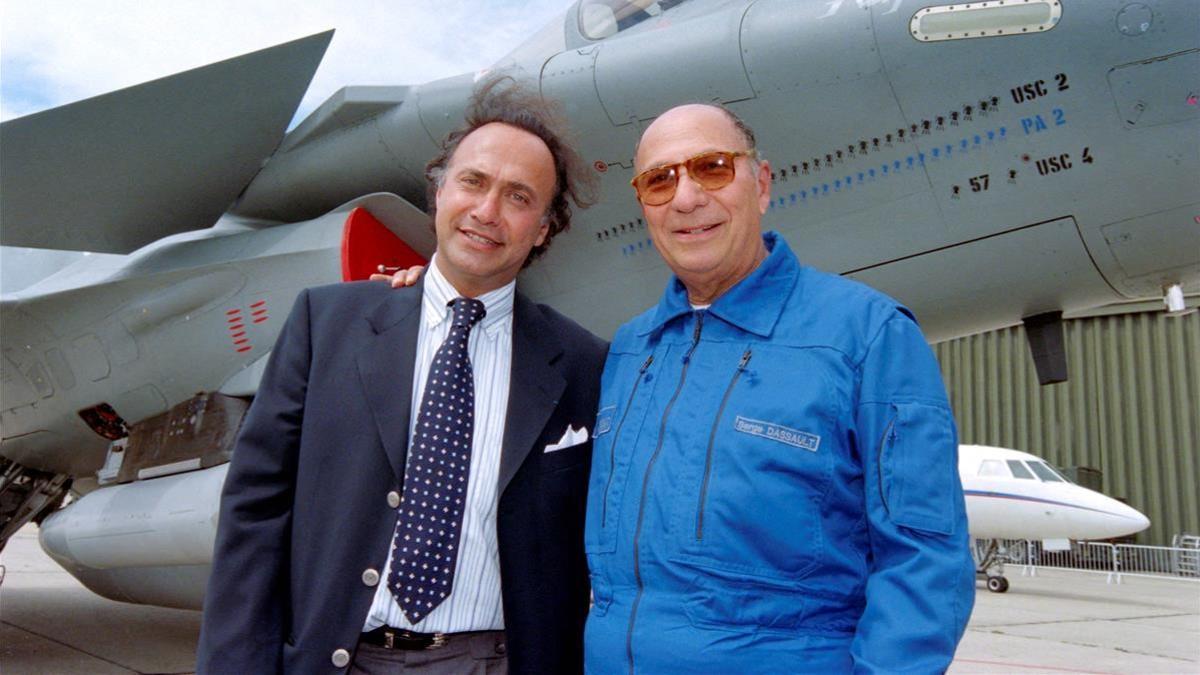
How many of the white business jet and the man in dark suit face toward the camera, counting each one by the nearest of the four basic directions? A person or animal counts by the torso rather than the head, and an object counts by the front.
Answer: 1

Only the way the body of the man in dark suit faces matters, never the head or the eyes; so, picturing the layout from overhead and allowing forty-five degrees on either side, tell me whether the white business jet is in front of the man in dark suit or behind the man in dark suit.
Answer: behind

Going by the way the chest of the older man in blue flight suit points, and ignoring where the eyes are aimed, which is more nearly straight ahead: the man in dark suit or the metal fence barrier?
the man in dark suit

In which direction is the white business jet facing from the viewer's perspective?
to the viewer's right

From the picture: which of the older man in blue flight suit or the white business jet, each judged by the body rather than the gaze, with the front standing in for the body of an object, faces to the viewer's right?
the white business jet

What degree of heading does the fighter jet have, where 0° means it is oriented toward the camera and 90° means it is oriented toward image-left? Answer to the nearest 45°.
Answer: approximately 315°

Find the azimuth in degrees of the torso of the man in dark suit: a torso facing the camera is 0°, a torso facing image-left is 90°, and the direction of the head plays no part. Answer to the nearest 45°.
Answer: approximately 0°

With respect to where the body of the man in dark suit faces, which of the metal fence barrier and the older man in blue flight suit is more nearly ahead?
the older man in blue flight suit
